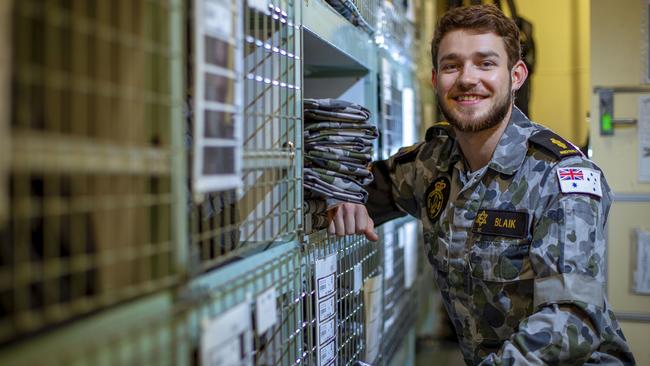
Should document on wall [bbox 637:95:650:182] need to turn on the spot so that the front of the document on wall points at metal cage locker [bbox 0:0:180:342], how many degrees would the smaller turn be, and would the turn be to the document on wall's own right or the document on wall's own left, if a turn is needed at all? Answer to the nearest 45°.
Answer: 0° — it already faces it

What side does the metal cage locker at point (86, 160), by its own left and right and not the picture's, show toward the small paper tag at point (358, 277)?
left

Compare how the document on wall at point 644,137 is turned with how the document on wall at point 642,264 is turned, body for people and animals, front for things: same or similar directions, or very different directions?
same or similar directions

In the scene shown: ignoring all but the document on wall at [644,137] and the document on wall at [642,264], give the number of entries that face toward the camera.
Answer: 2

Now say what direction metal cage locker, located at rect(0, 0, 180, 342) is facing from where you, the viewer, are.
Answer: facing the viewer and to the right of the viewer

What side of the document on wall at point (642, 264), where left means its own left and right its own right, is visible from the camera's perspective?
front

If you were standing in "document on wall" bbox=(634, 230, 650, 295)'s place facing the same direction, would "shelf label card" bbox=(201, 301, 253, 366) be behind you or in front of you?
in front

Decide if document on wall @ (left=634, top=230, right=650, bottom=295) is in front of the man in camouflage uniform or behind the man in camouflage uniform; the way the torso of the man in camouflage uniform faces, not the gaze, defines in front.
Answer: behind

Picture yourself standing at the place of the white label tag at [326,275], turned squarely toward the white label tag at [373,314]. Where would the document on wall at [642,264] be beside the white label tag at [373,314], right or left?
right

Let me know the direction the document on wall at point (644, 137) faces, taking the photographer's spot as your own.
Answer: facing the viewer
